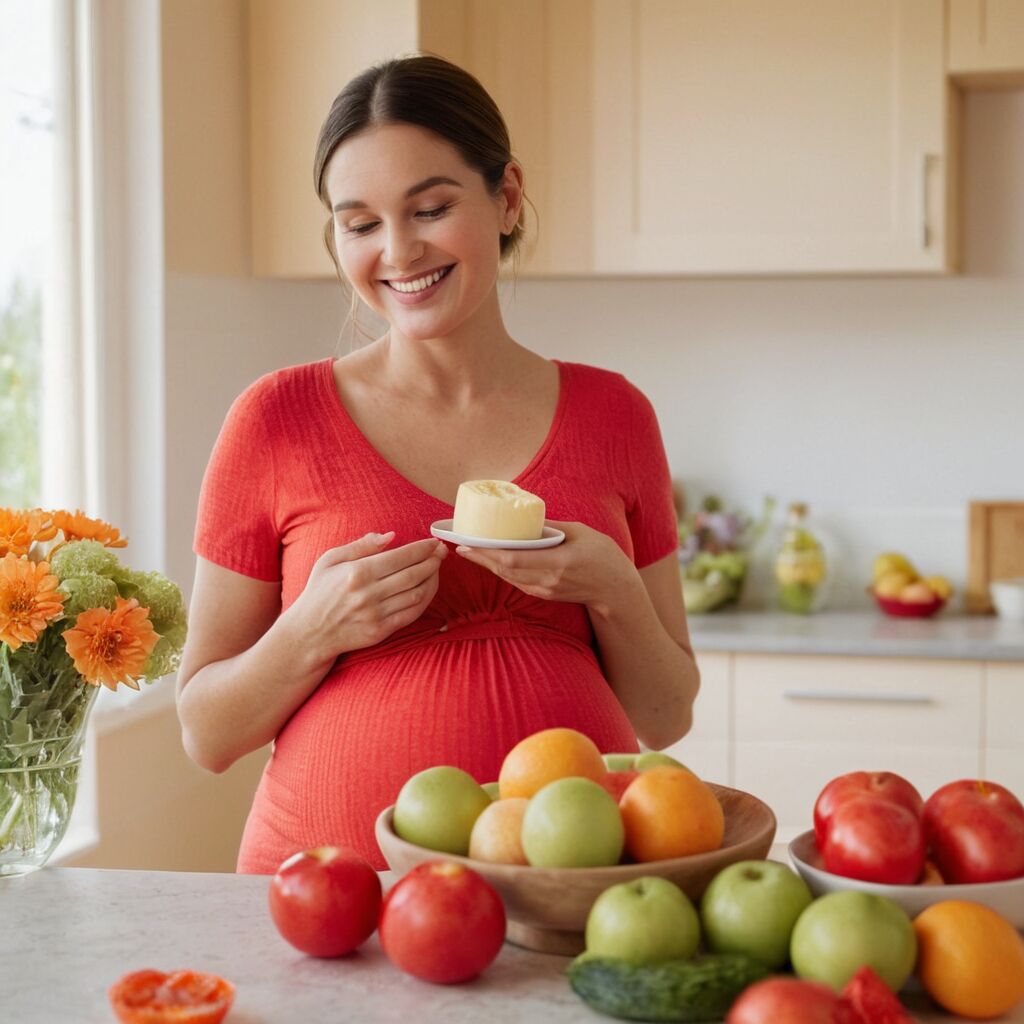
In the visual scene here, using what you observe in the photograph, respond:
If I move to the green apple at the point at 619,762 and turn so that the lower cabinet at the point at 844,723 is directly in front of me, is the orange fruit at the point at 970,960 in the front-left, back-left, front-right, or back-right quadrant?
back-right

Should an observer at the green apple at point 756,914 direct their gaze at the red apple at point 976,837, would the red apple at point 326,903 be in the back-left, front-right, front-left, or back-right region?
back-left

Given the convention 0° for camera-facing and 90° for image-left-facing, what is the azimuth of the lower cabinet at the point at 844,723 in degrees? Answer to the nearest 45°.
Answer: approximately 0°

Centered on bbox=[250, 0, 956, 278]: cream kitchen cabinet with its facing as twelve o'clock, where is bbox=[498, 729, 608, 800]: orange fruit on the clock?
The orange fruit is roughly at 12 o'clock from the cream kitchen cabinet.

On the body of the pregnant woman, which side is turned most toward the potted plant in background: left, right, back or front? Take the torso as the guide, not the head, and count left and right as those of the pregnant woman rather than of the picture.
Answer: back
